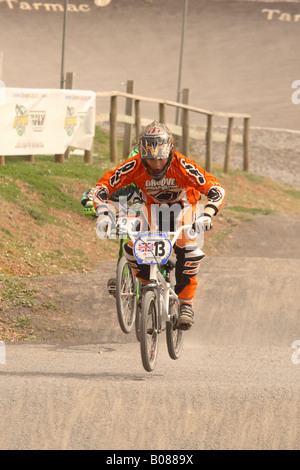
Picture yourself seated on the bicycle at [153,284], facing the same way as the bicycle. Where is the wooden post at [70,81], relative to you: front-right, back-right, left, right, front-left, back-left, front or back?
back

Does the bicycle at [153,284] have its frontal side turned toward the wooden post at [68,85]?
no

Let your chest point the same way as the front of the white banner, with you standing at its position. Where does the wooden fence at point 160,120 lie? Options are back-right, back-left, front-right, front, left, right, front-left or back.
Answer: back-left

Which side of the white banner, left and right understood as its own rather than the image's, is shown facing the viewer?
front

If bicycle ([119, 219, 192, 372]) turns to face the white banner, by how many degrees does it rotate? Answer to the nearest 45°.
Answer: approximately 180°

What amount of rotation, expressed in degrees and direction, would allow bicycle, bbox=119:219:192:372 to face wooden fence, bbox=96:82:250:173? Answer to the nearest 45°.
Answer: approximately 180°

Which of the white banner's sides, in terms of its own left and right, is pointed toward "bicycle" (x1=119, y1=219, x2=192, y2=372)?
front

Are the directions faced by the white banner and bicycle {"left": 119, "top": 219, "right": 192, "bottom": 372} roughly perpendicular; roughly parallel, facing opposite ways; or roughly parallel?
roughly parallel

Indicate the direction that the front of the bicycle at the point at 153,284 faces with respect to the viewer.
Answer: facing the viewer

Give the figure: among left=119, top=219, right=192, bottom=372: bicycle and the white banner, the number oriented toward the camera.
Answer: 2
